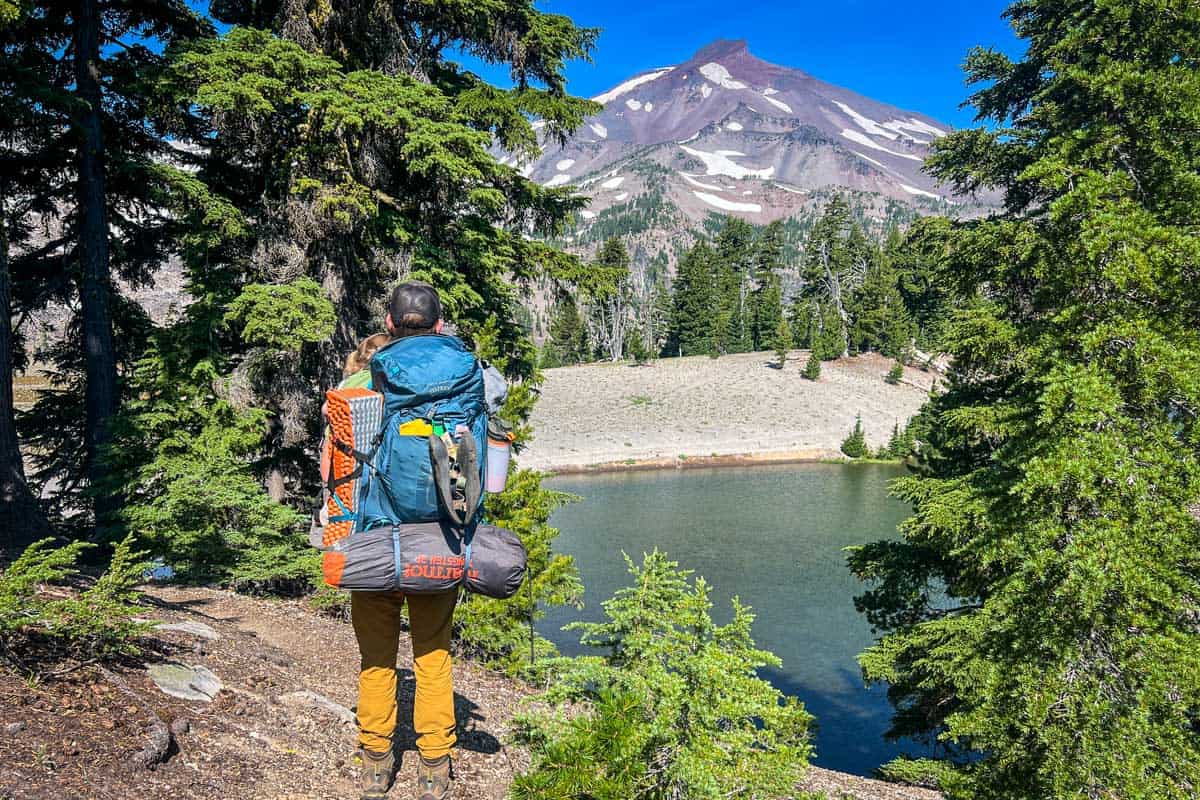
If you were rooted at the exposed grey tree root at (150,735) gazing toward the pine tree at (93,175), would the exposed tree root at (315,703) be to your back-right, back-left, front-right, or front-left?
front-right

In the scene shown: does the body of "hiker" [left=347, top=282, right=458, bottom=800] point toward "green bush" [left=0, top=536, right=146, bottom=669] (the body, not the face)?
no

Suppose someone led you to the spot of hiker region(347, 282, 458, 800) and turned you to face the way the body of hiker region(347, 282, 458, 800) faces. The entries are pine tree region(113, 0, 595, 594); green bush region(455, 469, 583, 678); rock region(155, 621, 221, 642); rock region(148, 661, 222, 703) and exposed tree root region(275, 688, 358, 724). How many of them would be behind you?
0

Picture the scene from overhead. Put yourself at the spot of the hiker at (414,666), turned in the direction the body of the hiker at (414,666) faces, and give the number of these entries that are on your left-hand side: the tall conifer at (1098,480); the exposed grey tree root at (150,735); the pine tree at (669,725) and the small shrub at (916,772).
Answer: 1

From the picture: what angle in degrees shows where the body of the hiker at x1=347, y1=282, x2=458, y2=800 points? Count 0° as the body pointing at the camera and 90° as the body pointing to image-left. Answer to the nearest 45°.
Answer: approximately 180°

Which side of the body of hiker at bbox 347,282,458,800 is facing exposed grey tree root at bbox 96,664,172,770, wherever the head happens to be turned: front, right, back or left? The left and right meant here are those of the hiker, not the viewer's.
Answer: left

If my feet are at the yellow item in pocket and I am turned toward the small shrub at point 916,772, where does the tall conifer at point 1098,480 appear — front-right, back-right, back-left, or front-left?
front-right

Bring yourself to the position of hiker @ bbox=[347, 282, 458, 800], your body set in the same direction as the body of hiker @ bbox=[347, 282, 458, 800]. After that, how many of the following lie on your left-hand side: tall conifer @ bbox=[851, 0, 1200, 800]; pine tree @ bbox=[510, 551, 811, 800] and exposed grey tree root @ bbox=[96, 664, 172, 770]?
1

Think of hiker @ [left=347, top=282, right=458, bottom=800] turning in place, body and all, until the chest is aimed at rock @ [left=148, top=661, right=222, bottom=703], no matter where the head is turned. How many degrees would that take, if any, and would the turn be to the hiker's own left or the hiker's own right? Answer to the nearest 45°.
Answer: approximately 45° to the hiker's own left

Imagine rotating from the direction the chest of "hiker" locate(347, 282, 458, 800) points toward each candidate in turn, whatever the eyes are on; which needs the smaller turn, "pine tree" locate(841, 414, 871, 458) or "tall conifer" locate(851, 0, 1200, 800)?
the pine tree

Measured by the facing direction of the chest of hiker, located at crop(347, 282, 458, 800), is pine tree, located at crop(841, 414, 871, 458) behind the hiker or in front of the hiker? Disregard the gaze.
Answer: in front

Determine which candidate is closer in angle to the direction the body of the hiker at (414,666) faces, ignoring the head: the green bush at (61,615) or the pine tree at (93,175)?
the pine tree

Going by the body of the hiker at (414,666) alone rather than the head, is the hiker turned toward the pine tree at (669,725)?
no
